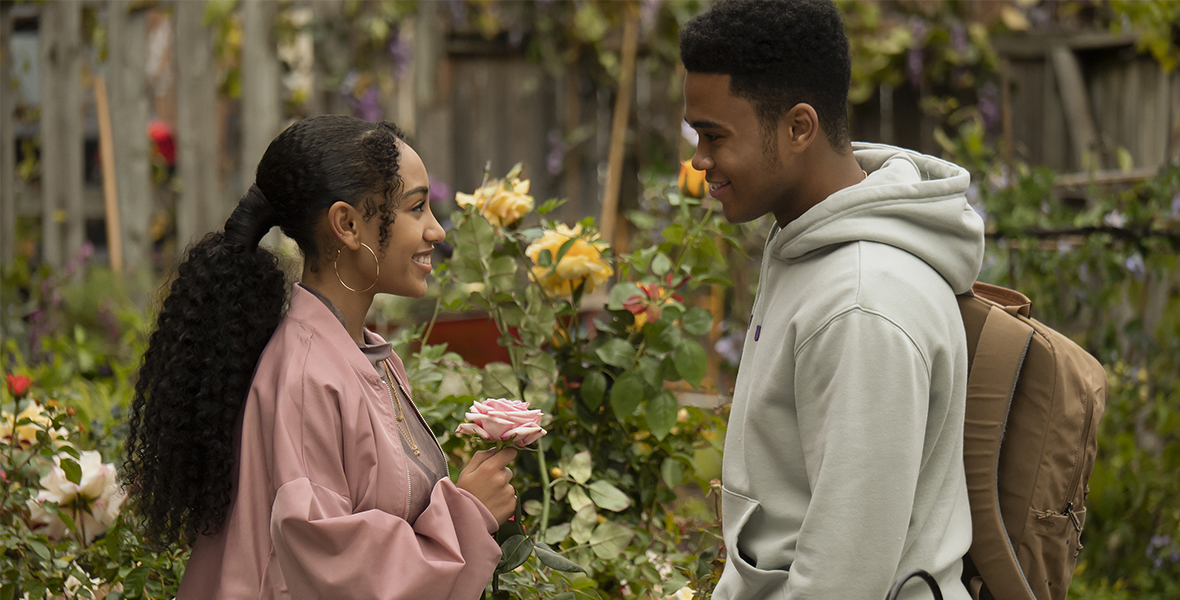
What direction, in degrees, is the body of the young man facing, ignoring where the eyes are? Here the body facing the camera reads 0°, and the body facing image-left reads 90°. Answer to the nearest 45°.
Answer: approximately 90°

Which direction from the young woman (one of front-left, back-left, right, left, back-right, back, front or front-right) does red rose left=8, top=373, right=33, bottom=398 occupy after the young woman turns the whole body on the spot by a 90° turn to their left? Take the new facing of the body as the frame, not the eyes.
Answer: front-left

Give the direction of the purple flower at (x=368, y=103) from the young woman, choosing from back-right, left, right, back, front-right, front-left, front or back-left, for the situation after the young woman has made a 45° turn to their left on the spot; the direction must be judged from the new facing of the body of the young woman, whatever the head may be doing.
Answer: front-left

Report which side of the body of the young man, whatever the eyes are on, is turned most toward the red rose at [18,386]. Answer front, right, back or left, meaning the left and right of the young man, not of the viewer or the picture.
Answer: front

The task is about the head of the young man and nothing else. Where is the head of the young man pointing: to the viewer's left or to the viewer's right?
to the viewer's left

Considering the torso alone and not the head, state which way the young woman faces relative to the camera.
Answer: to the viewer's right

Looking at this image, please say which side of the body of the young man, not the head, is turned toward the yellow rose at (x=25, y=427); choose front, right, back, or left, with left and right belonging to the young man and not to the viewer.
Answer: front

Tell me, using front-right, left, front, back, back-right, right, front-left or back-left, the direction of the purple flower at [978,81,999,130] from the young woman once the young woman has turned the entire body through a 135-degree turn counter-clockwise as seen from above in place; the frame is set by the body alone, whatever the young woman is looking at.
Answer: right

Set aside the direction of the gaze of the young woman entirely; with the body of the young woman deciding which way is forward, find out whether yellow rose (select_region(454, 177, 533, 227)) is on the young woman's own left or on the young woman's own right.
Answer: on the young woman's own left

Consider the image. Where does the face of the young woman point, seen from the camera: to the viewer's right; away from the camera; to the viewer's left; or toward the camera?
to the viewer's right

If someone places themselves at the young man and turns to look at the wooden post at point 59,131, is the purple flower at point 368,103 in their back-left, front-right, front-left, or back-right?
front-right

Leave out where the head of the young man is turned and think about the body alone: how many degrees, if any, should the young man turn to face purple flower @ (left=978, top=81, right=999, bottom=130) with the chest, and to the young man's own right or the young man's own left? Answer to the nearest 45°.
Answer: approximately 90° to the young man's own right

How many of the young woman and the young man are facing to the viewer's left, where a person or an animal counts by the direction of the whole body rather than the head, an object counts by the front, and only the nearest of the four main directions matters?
1
